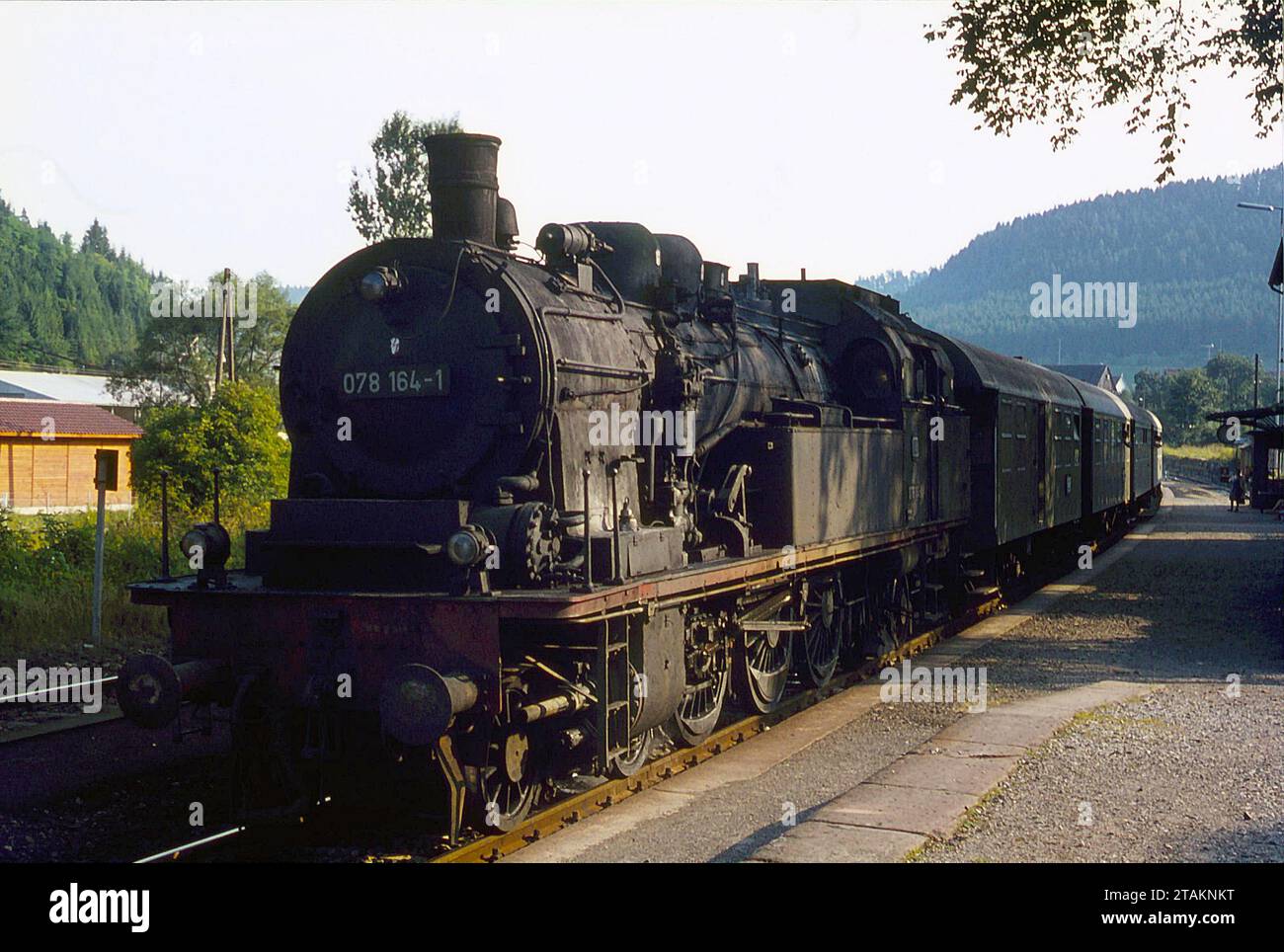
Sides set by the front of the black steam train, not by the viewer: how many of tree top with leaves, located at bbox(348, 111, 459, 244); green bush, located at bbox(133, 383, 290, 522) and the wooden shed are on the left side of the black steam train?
0

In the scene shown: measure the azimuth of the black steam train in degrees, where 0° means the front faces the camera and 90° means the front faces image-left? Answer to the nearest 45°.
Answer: approximately 45°

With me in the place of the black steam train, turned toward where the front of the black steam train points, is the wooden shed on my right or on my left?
on my right

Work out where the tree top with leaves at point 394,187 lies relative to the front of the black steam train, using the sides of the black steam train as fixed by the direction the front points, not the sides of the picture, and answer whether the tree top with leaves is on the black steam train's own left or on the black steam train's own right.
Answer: on the black steam train's own right

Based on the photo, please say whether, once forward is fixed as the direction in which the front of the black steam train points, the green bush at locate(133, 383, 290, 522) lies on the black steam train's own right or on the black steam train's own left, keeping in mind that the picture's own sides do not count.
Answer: on the black steam train's own right
